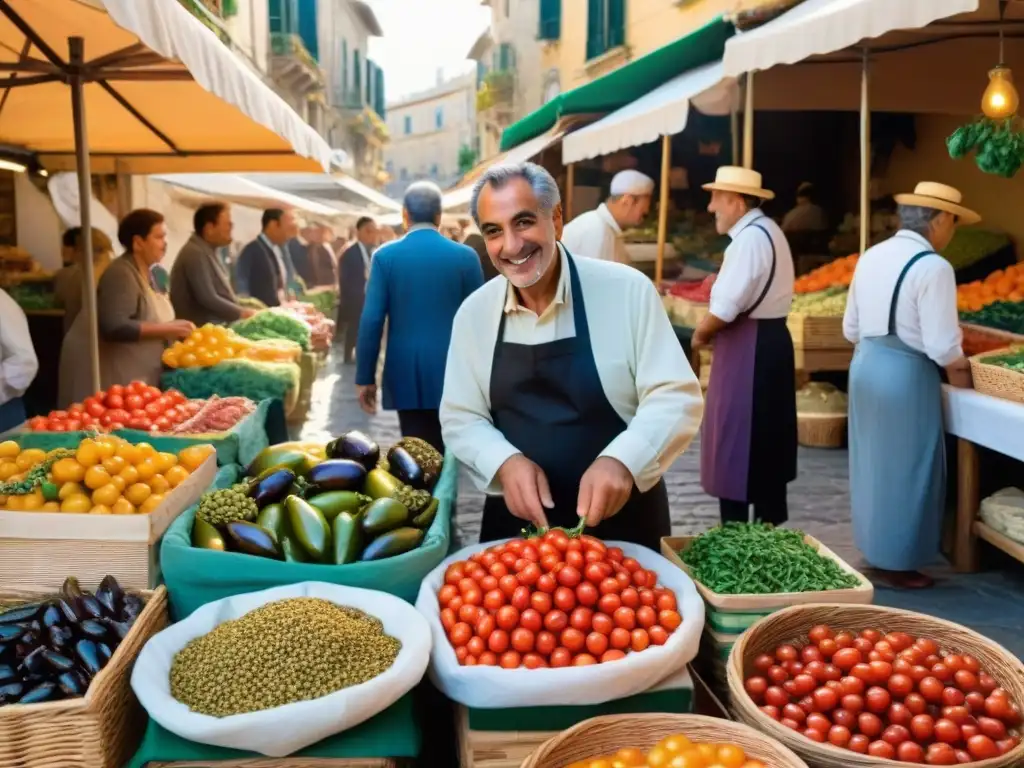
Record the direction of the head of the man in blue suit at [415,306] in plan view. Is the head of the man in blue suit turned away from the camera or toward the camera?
away from the camera

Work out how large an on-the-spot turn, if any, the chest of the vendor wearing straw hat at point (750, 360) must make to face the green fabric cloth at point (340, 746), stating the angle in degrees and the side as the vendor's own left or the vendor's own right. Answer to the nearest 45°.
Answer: approximately 90° to the vendor's own left

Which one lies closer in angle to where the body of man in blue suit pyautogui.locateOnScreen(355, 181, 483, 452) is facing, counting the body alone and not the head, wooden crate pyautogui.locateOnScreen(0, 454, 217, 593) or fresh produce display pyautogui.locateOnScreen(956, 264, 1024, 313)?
the fresh produce display

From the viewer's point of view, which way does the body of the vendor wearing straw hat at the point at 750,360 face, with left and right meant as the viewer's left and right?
facing to the left of the viewer

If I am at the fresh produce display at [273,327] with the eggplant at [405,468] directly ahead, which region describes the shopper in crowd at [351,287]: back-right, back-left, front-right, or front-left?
back-left

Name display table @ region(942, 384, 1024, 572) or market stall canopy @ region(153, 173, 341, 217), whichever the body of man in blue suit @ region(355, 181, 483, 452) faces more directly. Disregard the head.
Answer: the market stall canopy
